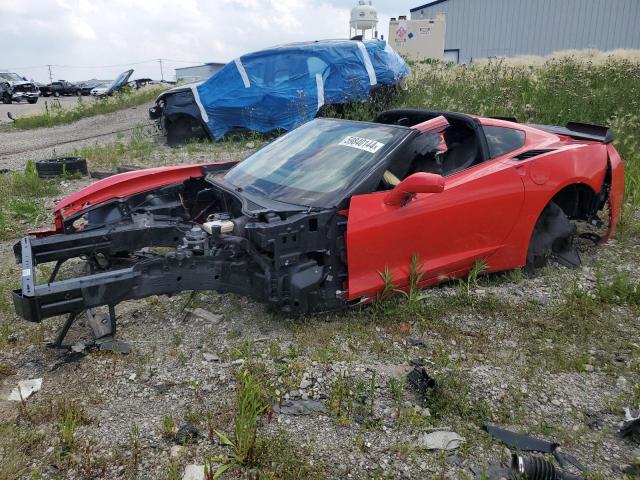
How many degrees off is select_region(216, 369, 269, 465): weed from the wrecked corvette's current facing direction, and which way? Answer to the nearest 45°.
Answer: approximately 45° to its left

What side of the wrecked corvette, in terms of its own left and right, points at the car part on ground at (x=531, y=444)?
left

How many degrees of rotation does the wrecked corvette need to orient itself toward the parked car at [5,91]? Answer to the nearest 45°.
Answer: approximately 90° to its right

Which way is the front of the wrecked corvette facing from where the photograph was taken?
facing the viewer and to the left of the viewer

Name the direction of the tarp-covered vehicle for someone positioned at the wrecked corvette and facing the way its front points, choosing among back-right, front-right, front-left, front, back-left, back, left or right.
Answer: back-right

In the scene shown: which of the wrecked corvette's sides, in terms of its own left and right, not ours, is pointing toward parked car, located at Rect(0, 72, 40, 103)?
right

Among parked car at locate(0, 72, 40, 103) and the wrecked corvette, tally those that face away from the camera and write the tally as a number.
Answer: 0
